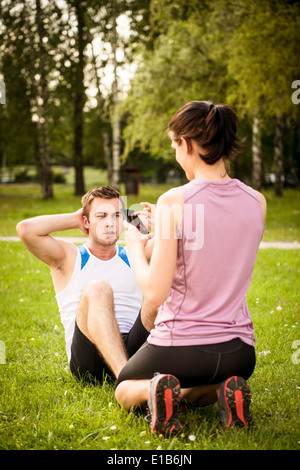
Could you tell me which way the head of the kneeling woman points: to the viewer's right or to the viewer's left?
to the viewer's left

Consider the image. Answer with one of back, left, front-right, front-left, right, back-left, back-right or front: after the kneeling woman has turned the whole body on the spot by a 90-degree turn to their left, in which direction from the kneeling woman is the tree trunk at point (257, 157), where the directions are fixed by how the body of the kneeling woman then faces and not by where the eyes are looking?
back-right

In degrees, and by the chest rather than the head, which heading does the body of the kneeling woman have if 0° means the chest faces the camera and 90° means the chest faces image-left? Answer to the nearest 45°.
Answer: approximately 135°

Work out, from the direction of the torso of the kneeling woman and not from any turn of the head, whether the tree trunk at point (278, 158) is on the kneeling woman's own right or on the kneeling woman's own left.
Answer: on the kneeling woman's own right
